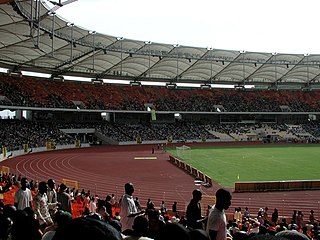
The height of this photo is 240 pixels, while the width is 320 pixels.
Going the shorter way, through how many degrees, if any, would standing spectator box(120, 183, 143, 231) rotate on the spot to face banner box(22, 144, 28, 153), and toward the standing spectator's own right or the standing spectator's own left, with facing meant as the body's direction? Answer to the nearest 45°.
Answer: approximately 90° to the standing spectator's own left

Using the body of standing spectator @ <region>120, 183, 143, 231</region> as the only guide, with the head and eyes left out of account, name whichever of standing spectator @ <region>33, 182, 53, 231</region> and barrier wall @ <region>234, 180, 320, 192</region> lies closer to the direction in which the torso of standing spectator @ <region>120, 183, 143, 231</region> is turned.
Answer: the barrier wall

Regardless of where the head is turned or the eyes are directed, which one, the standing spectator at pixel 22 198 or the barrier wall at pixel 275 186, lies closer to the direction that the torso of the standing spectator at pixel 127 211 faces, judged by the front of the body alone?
the barrier wall

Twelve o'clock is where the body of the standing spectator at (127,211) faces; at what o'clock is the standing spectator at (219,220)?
the standing spectator at (219,220) is roughly at 2 o'clock from the standing spectator at (127,211).

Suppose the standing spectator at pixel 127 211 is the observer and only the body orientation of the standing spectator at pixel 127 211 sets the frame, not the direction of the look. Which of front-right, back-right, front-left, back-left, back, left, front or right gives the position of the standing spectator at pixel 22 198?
back-left

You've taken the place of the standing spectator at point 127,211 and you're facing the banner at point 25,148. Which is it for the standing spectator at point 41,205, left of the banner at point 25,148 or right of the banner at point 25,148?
left
